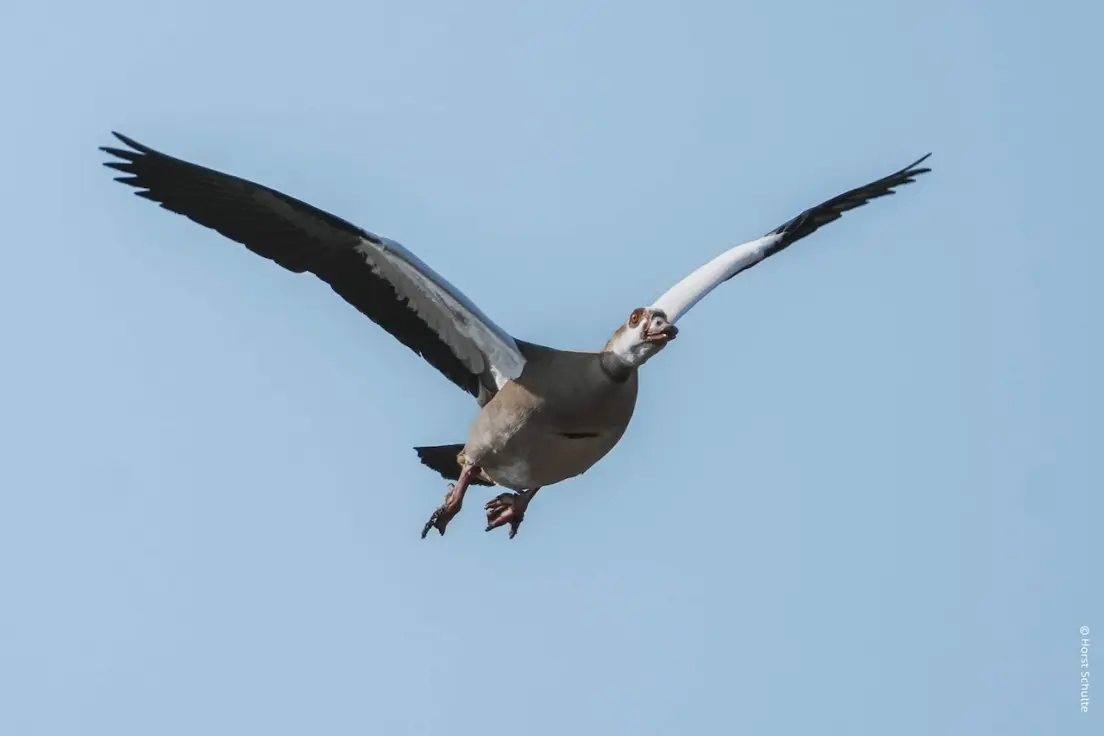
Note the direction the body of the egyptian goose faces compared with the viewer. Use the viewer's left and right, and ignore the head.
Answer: facing the viewer and to the right of the viewer
